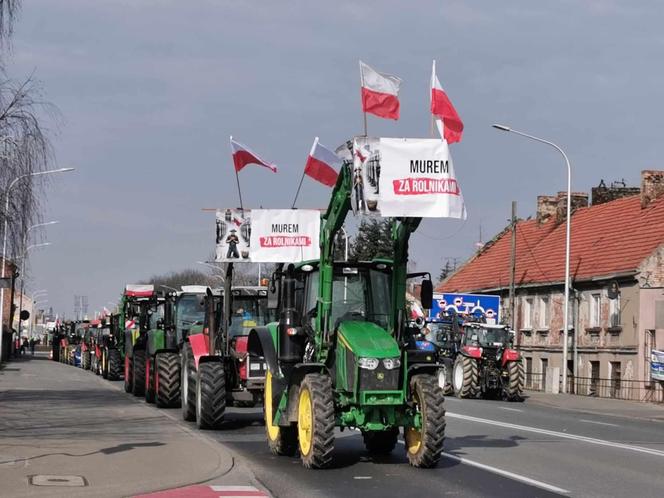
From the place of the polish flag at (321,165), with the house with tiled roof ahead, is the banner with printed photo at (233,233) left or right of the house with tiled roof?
left

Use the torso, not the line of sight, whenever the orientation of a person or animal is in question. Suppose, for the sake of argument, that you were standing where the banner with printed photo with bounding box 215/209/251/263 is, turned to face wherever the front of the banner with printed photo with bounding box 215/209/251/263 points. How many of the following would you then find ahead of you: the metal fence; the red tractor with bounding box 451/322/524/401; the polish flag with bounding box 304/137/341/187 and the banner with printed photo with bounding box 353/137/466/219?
2

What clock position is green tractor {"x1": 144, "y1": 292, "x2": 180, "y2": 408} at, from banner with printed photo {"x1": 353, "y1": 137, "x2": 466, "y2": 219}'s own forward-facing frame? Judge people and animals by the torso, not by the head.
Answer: The green tractor is roughly at 5 o'clock from the banner with printed photo.

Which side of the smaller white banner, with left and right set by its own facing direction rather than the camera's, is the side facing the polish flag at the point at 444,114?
front

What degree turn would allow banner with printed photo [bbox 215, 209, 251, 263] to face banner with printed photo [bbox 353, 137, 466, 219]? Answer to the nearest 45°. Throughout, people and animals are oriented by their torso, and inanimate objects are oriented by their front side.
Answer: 0° — it already faces it

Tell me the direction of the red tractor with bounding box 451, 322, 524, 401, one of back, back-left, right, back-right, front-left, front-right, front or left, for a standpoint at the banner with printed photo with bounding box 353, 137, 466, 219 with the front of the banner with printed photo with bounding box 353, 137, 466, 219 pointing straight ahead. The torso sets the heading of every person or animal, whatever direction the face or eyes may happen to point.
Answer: back

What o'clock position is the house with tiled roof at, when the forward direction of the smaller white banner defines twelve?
The house with tiled roof is roughly at 7 o'clock from the smaller white banner.

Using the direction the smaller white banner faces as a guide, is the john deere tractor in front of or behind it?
in front

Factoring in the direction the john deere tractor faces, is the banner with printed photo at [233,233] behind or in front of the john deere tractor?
behind

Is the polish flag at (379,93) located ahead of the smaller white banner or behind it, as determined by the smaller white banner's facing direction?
ahead

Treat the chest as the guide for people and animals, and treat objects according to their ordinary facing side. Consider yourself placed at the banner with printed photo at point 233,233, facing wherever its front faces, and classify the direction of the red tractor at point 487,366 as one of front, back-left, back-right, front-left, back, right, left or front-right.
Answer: back-left

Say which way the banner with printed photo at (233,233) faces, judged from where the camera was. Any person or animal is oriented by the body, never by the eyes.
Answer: facing the viewer

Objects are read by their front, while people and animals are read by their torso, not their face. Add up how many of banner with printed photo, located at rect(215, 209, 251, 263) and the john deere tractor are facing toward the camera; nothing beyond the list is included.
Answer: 2

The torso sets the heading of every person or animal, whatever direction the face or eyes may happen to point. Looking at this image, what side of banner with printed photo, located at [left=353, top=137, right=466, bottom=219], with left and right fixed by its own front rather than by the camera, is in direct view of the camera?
front
